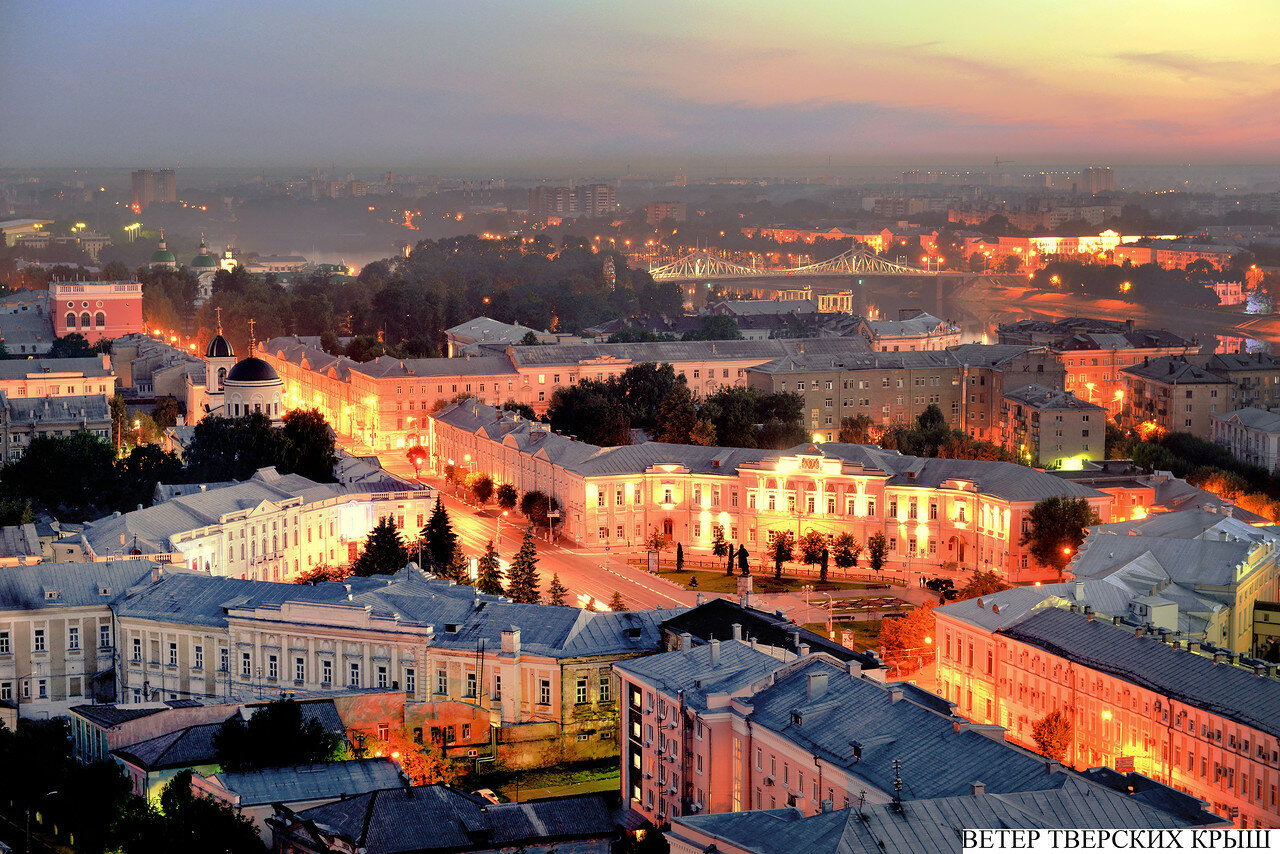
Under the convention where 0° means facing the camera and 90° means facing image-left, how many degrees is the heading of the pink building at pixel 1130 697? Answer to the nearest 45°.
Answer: approximately 45°

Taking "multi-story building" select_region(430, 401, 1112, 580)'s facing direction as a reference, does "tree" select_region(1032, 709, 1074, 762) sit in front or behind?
in front

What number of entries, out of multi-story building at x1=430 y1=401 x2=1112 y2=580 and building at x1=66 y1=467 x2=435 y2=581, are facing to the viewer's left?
0

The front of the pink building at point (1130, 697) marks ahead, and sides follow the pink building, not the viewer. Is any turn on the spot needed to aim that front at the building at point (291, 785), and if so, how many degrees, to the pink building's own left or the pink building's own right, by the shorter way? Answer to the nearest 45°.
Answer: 0° — it already faces it

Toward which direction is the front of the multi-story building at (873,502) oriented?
toward the camera

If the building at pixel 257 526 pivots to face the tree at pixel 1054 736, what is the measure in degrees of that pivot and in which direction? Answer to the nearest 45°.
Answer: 0° — it already faces it

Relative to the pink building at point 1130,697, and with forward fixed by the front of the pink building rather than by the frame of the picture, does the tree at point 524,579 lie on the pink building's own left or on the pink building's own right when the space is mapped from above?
on the pink building's own right

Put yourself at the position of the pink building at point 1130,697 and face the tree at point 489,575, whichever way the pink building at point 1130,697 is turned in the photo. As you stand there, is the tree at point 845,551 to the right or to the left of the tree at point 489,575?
right

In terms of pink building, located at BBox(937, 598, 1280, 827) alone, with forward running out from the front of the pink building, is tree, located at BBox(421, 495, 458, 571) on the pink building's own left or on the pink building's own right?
on the pink building's own right

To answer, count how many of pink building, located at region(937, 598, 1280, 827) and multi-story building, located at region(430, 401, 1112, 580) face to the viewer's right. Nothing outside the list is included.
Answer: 0

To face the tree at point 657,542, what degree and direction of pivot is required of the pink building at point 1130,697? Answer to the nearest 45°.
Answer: approximately 90° to its right

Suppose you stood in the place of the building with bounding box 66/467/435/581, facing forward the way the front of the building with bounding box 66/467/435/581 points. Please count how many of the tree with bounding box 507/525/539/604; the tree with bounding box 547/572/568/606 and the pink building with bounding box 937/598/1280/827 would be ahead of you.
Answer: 3

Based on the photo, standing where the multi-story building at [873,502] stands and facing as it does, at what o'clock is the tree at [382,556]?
The tree is roughly at 2 o'clock from the multi-story building.

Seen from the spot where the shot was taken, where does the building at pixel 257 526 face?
facing the viewer and to the right of the viewer

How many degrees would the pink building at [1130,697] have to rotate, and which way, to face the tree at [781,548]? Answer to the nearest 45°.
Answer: approximately 90° to its right

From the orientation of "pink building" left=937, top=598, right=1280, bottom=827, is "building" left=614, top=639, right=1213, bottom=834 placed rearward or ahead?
ahead

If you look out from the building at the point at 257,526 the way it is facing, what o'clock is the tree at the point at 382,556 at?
The tree is roughly at 12 o'clock from the building.

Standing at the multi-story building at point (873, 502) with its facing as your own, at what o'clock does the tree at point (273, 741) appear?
The tree is roughly at 1 o'clock from the multi-story building.
